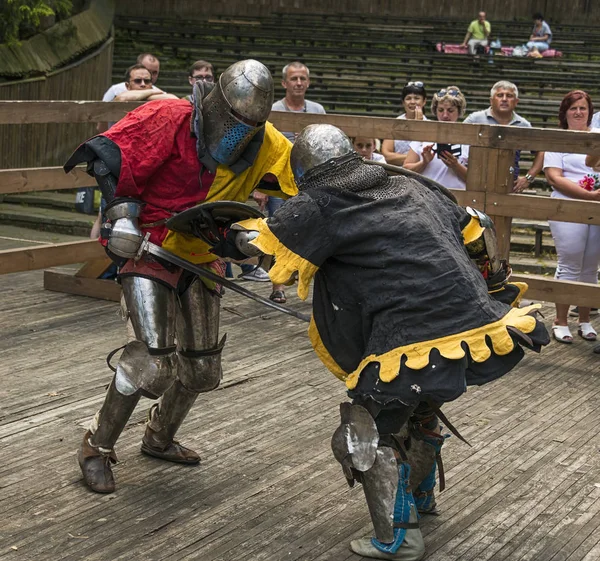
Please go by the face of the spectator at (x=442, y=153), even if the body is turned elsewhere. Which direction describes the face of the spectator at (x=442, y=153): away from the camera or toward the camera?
toward the camera

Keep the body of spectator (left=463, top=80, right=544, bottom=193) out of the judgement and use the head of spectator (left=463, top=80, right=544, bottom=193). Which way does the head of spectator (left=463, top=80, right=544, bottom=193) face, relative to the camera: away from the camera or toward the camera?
toward the camera

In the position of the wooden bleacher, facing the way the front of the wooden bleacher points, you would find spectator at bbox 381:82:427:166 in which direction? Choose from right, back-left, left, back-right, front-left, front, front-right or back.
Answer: front

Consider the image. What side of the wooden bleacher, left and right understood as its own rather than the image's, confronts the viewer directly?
front

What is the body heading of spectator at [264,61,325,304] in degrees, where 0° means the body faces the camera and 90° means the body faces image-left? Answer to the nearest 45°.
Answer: approximately 0°

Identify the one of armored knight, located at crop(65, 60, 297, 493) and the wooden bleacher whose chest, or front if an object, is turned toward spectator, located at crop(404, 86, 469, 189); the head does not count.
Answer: the wooden bleacher

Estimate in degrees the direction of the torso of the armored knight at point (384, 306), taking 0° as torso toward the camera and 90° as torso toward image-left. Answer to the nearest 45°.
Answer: approximately 135°

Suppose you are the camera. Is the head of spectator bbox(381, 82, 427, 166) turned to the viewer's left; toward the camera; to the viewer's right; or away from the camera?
toward the camera

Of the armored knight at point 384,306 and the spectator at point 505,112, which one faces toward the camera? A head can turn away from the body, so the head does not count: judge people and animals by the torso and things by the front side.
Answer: the spectator

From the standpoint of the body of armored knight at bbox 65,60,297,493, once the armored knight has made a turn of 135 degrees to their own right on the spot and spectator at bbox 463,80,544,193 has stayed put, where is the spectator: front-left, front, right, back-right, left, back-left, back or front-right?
back-right

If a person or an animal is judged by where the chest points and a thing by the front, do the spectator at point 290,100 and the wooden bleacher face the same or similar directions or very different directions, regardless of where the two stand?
same or similar directions

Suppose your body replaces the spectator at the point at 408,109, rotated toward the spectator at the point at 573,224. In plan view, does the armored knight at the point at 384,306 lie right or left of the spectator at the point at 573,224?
right
